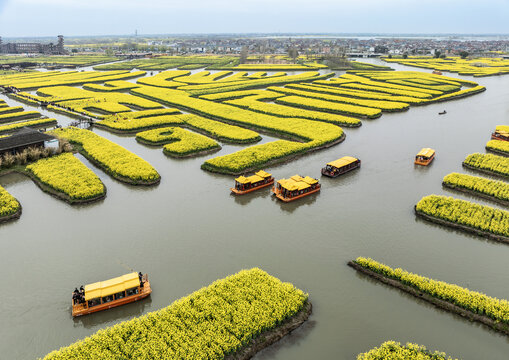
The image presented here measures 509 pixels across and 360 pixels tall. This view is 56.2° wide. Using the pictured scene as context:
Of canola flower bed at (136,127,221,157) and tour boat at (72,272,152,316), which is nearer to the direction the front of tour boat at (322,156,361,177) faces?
the tour boat

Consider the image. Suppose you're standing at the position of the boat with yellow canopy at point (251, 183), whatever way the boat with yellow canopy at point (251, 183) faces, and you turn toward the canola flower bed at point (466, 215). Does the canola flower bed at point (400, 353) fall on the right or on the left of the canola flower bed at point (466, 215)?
right

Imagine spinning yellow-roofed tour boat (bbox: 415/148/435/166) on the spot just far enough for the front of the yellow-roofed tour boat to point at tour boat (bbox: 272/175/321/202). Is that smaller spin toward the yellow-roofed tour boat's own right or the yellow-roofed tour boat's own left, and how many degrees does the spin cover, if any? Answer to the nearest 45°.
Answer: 0° — it already faces it

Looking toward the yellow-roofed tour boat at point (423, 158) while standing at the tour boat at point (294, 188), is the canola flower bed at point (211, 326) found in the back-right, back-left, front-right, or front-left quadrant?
back-right
